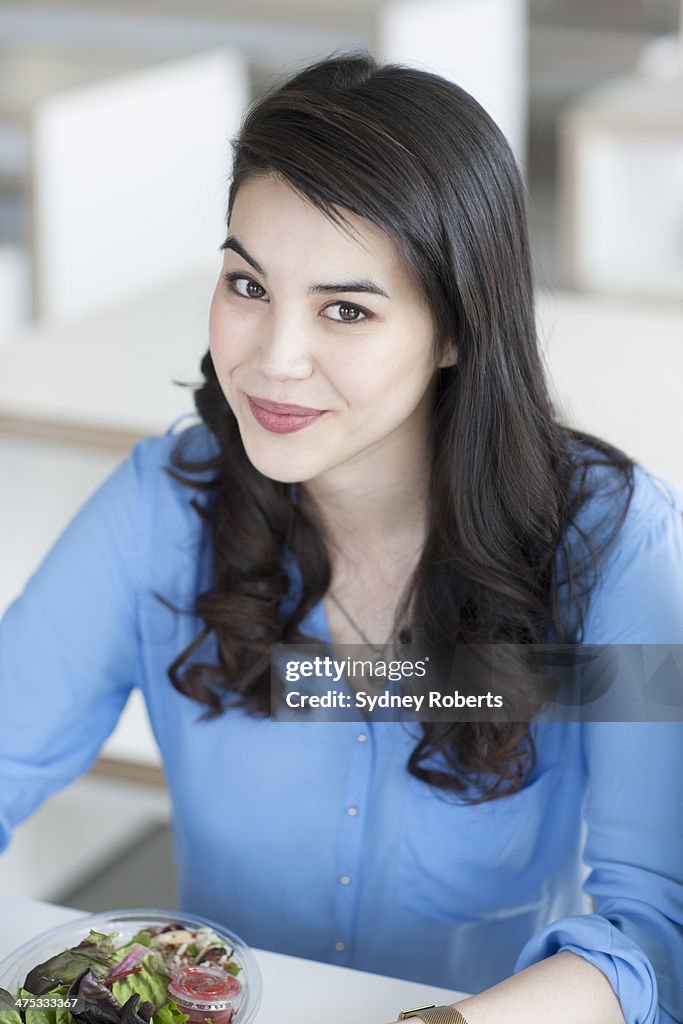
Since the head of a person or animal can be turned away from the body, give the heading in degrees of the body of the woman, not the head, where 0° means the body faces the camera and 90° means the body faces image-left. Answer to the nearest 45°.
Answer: approximately 0°
